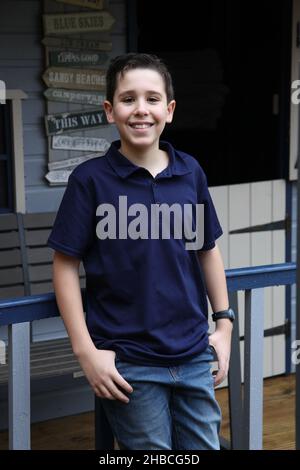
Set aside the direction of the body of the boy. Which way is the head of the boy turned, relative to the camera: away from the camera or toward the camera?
toward the camera

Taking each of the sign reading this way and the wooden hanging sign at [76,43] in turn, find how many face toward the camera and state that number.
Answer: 2

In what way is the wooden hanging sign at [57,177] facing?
toward the camera

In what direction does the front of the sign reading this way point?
toward the camera

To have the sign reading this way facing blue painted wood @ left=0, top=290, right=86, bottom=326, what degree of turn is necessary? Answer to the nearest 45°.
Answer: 0° — it already faces it

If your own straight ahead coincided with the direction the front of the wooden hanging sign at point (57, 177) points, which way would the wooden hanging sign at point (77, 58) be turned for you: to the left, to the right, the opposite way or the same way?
the same way

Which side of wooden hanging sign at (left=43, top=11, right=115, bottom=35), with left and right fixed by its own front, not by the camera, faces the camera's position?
front

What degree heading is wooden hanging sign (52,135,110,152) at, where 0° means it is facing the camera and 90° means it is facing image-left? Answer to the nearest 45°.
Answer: approximately 0°

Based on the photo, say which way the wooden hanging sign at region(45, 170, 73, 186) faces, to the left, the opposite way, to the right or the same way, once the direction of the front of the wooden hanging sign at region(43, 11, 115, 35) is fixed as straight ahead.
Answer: the same way

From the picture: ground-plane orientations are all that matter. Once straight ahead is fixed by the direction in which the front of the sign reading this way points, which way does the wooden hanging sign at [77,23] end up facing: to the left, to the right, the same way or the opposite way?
the same way

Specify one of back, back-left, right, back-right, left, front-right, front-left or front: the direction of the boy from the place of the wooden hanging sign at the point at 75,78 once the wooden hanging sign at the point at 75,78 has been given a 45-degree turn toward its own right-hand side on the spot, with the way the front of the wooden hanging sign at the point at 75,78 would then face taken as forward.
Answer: front-left

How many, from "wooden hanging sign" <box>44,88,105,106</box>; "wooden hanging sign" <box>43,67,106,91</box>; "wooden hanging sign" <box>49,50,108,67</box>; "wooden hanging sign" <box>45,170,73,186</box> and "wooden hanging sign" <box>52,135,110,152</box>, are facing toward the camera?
5

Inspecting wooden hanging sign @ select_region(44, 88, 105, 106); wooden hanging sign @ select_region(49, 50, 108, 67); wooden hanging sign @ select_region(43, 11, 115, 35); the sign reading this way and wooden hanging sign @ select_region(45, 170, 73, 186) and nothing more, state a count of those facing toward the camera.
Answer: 5
